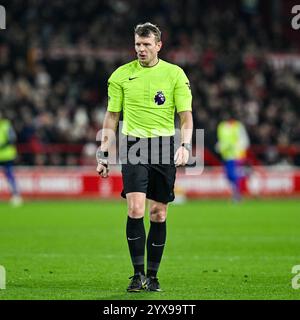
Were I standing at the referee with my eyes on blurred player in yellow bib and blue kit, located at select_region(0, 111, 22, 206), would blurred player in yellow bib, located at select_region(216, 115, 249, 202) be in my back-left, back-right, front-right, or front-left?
front-right

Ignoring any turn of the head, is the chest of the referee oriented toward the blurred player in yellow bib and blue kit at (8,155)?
no

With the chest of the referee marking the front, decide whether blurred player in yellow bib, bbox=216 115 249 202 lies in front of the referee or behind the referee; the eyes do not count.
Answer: behind

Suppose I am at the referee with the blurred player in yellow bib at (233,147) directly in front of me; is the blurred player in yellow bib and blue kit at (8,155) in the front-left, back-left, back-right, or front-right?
front-left

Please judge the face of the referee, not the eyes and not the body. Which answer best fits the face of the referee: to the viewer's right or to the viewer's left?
to the viewer's left

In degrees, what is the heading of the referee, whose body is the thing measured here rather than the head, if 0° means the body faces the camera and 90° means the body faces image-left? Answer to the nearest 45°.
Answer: approximately 0°
